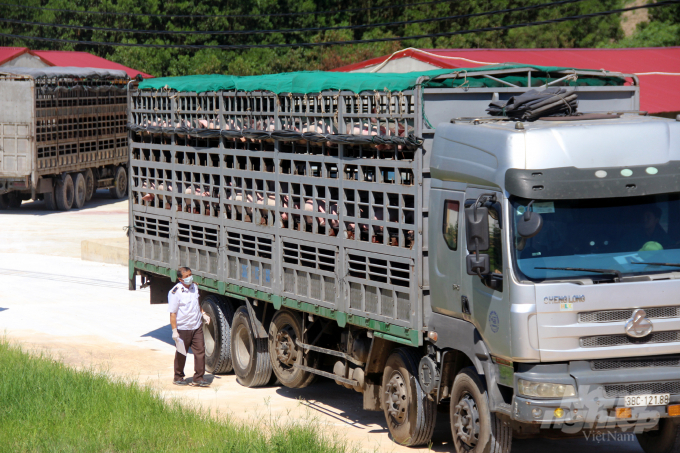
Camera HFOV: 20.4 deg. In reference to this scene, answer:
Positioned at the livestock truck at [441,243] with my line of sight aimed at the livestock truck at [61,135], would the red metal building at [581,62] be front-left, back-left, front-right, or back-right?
front-right

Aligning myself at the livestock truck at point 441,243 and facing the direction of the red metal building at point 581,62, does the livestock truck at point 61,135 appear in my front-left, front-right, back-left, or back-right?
front-left

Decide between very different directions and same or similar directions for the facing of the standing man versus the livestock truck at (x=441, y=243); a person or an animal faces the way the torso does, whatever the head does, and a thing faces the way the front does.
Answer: same or similar directions

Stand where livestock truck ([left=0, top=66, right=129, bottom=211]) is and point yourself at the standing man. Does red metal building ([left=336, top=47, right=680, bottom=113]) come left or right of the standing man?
left

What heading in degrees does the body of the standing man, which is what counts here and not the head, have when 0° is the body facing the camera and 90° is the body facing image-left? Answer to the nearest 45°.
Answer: approximately 315°

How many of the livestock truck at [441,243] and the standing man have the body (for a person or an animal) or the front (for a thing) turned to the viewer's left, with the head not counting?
0

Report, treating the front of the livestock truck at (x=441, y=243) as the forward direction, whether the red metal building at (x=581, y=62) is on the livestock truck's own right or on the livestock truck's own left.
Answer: on the livestock truck's own left

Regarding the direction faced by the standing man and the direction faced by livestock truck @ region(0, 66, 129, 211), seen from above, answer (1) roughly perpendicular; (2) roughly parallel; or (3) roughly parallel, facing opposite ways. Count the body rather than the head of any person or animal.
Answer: roughly perpendicular
